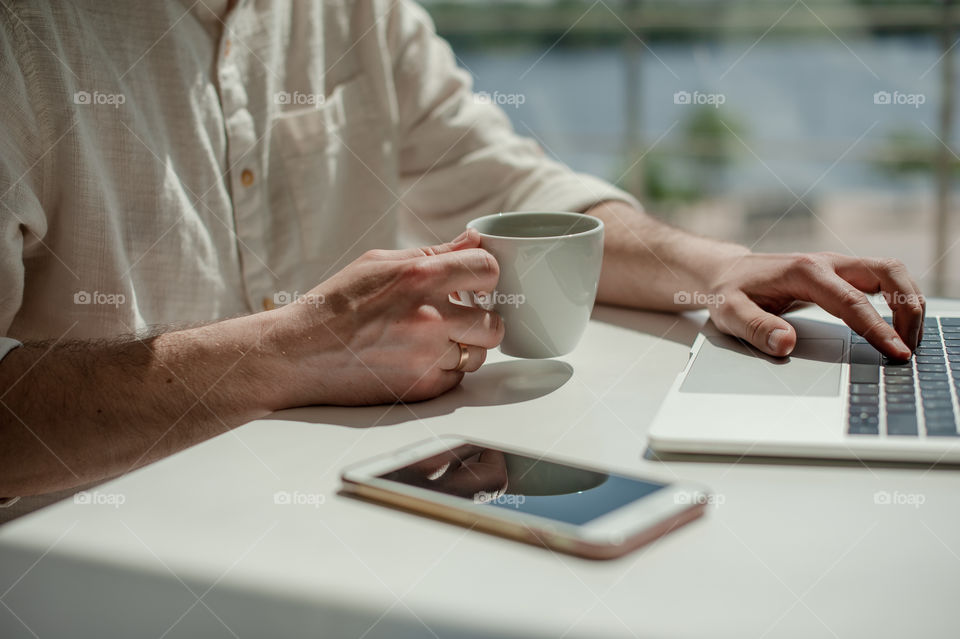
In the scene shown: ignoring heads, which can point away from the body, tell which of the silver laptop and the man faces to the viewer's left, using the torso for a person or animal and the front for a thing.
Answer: the silver laptop

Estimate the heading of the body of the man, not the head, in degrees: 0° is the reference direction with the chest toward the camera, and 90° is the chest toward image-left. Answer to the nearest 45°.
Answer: approximately 315°

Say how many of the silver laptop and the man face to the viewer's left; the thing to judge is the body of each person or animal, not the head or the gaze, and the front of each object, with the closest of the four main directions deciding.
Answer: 1

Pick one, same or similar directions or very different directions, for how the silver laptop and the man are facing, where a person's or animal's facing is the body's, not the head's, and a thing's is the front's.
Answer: very different directions

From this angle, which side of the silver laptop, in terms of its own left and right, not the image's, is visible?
left
